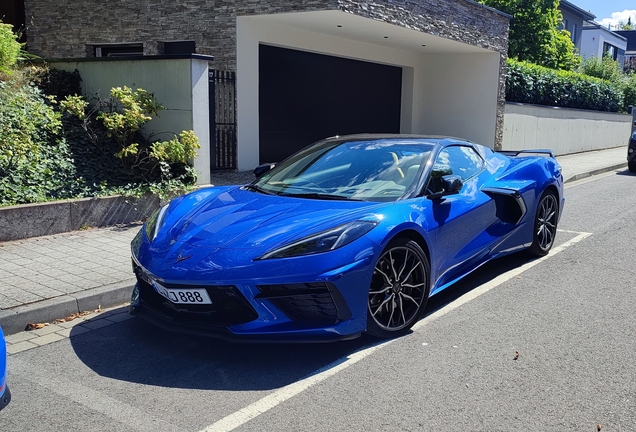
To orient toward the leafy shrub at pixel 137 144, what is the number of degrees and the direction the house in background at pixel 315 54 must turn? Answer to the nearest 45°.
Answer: approximately 90° to its right

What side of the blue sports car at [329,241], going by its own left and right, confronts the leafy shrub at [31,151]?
right

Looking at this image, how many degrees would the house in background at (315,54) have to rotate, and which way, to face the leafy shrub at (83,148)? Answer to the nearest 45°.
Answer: approximately 90° to its right

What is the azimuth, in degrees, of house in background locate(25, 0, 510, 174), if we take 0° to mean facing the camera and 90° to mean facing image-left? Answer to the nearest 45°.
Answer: approximately 315°

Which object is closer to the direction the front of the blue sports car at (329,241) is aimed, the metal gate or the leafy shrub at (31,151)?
the leafy shrub

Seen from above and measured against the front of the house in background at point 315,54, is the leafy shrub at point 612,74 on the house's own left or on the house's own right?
on the house's own left

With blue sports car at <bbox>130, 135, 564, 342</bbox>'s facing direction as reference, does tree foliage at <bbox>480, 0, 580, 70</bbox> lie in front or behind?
behind

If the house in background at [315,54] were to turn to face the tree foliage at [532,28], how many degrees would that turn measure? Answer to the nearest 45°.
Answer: approximately 90° to its left

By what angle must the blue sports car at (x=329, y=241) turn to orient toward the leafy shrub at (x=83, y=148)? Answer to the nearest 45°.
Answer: approximately 90° to its right

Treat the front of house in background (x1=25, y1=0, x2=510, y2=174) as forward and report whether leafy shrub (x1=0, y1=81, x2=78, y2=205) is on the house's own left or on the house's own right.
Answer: on the house's own right

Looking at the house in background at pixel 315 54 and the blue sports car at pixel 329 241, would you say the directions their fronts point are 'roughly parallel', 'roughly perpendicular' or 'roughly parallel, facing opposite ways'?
roughly perpendicular
